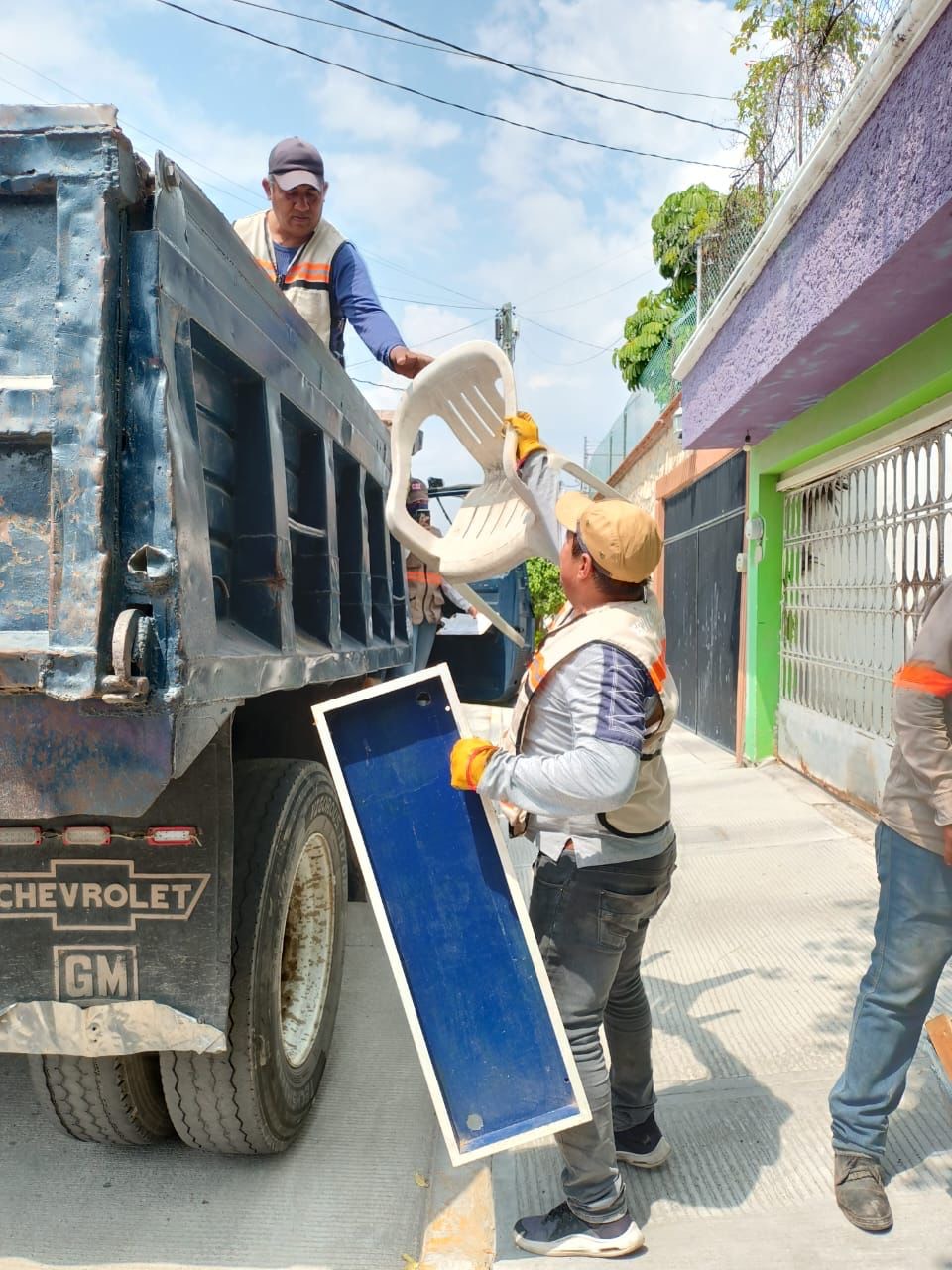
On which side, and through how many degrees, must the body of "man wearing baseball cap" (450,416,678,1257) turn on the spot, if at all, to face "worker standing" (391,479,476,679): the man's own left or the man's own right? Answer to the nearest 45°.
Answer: approximately 90° to the man's own right

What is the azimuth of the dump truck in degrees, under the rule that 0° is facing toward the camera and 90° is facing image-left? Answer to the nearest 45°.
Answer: approximately 225°

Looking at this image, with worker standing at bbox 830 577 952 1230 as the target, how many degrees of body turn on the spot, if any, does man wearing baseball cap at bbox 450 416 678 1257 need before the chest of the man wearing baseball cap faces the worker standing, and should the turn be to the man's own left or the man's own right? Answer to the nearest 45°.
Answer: approximately 180°

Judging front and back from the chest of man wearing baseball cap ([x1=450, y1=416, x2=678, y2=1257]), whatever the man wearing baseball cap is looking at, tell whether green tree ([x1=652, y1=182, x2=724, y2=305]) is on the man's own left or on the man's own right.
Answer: on the man's own right

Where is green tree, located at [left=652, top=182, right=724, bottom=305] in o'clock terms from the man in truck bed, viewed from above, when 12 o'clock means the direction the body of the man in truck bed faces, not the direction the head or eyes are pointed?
The green tree is roughly at 7 o'clock from the man in truck bed.

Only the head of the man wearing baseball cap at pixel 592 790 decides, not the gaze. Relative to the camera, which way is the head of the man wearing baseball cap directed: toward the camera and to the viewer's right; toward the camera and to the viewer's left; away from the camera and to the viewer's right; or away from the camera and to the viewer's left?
away from the camera and to the viewer's left

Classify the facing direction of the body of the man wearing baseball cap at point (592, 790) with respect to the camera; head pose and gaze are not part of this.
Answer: to the viewer's left
